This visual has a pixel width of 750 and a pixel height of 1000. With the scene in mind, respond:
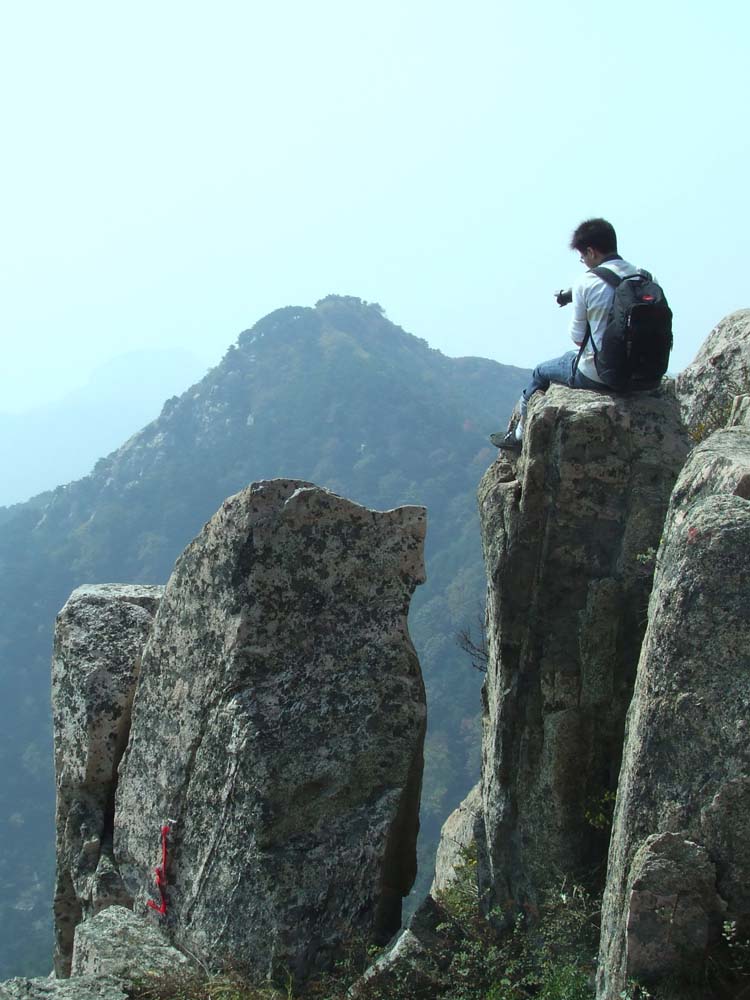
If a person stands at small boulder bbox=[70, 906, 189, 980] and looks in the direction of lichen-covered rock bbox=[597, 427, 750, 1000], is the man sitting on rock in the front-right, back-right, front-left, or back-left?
front-left

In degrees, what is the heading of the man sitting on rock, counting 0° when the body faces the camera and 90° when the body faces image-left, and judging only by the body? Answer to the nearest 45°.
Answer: approximately 90°

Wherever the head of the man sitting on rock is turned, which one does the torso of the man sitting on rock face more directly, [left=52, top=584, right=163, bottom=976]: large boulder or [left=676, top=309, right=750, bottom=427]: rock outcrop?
the large boulder

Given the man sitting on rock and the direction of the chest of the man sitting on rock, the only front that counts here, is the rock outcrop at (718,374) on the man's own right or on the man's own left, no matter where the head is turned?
on the man's own right
